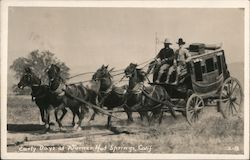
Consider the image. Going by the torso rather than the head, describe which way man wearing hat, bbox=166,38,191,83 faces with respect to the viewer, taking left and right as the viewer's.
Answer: facing the viewer and to the left of the viewer
